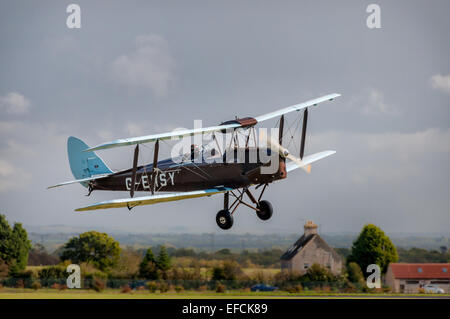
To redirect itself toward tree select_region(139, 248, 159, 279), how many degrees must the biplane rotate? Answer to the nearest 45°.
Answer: approximately 135° to its left

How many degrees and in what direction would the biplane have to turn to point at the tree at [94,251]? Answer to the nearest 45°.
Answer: approximately 135° to its left
